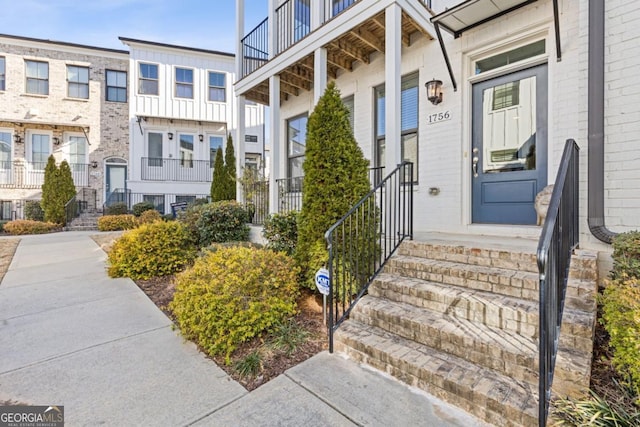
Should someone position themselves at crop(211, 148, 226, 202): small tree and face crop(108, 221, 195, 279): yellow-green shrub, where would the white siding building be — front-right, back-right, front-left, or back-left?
back-right

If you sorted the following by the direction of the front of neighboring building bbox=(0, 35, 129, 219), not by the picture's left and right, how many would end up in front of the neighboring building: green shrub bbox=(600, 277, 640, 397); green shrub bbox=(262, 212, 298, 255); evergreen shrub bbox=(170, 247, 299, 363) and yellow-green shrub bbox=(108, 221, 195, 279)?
4

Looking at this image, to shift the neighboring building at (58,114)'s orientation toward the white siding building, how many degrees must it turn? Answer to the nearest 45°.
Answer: approximately 45° to its left

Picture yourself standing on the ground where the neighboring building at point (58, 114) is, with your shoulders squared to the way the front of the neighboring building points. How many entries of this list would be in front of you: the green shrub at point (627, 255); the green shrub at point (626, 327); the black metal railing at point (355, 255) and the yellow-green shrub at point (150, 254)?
4

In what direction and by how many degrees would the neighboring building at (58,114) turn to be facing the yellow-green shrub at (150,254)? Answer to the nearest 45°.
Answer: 0° — it already faces it

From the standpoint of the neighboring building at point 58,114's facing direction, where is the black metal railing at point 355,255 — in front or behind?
in front

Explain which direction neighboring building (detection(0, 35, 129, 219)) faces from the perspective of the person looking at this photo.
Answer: facing the viewer

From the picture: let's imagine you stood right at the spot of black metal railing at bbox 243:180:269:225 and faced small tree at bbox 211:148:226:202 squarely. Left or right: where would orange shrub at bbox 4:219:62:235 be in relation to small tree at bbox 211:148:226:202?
left

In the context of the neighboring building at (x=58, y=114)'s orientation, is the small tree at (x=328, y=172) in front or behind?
in front

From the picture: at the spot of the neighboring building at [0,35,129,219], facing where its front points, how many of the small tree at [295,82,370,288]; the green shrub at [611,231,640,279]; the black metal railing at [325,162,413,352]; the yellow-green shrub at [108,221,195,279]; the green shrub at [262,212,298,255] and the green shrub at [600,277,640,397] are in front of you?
6

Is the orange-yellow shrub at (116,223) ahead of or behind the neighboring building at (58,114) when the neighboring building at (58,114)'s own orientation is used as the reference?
ahead

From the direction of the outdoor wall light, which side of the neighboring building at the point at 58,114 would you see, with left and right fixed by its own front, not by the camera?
front

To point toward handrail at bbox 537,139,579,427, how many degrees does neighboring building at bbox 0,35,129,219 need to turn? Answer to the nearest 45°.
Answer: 0° — it already faces it

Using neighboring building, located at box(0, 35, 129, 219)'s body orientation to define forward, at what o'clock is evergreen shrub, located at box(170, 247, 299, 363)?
The evergreen shrub is roughly at 12 o'clock from the neighboring building.

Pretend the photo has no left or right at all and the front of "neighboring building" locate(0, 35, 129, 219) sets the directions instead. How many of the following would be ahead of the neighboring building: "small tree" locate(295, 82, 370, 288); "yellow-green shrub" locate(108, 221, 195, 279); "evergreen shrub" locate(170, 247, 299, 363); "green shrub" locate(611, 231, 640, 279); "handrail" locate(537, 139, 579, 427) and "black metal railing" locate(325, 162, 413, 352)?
6
